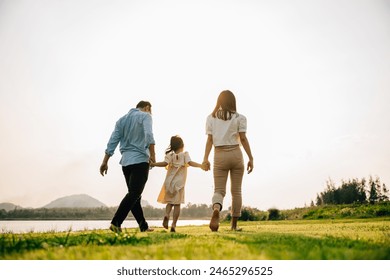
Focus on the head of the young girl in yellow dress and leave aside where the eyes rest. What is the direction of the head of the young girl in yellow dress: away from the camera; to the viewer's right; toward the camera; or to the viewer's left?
away from the camera

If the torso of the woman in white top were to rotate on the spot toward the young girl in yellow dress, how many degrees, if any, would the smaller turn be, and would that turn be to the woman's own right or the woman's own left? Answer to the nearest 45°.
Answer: approximately 45° to the woman's own left

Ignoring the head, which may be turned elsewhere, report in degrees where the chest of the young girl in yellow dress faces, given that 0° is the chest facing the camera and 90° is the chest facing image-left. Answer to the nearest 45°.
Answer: approximately 180°

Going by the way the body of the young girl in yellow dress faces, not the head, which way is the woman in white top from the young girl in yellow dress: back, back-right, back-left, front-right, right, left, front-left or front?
back-right

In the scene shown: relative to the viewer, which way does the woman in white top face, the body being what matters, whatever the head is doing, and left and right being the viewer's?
facing away from the viewer

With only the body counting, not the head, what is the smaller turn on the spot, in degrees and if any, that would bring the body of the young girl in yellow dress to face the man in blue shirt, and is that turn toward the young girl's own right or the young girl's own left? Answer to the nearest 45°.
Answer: approximately 135° to the young girl's own left

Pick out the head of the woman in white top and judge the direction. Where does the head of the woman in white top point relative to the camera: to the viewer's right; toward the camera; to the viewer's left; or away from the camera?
away from the camera

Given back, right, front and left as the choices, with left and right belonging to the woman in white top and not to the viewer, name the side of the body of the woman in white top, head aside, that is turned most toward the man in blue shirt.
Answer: left

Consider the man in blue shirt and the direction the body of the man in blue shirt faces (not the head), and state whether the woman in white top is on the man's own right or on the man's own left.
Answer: on the man's own right

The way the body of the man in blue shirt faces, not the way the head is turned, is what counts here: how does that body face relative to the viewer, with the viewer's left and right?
facing away from the viewer and to the right of the viewer
